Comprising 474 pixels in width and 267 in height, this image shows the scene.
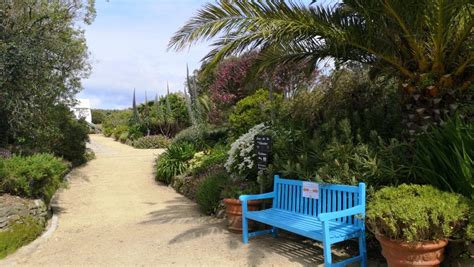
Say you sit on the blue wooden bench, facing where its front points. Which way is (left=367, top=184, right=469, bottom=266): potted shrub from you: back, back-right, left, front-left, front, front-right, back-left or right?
left

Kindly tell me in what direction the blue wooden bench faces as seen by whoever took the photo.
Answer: facing the viewer and to the left of the viewer

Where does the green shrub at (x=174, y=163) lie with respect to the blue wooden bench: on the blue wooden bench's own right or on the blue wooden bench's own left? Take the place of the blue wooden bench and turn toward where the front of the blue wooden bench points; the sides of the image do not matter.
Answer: on the blue wooden bench's own right

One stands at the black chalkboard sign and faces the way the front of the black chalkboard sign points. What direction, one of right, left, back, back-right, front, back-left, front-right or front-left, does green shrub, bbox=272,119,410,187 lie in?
left

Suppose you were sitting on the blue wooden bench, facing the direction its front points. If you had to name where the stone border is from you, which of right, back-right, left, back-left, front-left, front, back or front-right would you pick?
front-right

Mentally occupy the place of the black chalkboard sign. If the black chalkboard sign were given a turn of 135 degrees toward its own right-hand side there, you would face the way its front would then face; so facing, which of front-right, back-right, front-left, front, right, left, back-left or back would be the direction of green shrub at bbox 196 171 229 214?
front-left

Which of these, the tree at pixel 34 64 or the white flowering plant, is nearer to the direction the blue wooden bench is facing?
the tree

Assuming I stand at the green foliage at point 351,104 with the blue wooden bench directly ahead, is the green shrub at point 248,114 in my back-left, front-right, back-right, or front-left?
back-right

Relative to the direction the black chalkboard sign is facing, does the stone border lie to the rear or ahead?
ahead

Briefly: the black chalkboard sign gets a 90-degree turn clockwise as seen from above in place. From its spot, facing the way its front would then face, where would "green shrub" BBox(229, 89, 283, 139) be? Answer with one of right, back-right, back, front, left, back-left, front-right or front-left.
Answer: front-right

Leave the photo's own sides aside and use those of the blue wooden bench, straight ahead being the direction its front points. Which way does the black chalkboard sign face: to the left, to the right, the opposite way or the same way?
the same way

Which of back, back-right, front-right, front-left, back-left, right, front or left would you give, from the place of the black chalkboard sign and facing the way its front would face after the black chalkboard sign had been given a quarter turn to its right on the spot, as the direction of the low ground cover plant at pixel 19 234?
front-left

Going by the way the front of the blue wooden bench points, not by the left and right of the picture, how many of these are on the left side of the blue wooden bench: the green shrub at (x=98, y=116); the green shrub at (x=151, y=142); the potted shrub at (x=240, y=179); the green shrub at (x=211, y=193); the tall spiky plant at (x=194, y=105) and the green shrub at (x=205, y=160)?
0

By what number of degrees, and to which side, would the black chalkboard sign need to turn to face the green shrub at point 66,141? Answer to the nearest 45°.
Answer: approximately 90° to its right

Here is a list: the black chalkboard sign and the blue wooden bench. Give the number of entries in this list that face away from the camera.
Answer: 0
